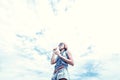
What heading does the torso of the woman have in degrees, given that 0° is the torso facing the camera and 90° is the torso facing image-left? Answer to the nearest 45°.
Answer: approximately 45°
